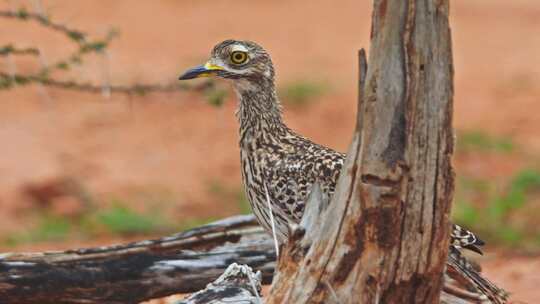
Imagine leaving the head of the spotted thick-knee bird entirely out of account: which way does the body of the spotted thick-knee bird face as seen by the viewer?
to the viewer's left

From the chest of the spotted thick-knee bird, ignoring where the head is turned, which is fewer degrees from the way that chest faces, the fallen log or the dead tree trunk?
the fallen log

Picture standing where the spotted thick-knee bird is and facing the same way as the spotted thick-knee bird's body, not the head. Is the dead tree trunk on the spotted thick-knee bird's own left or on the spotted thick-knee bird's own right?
on the spotted thick-knee bird's own left
